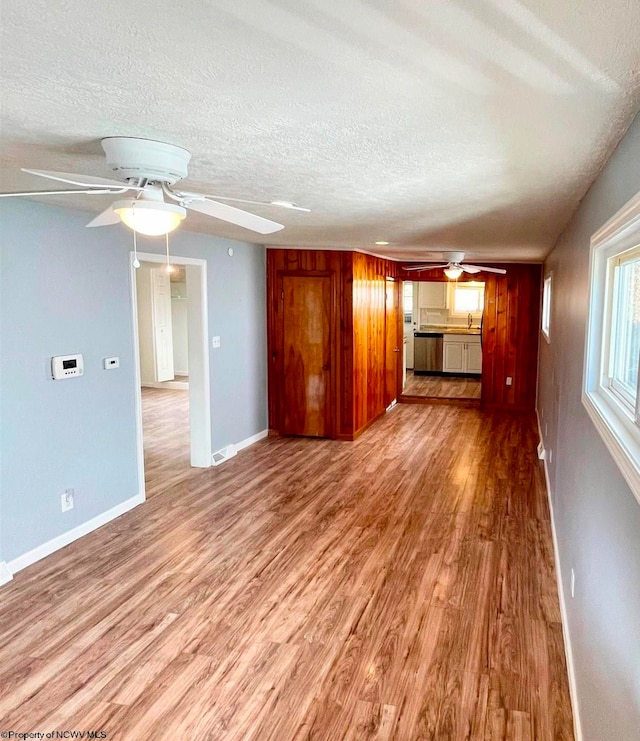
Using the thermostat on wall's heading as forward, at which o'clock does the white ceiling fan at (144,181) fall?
The white ceiling fan is roughly at 1 o'clock from the thermostat on wall.

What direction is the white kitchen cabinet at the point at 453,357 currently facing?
toward the camera

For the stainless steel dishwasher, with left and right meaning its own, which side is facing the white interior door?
right

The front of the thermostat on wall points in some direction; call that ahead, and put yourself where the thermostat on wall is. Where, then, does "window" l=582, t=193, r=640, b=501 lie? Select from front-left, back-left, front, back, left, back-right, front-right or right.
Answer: front

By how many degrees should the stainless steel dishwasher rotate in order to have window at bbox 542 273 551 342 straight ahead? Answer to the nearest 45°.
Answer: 0° — it already faces it

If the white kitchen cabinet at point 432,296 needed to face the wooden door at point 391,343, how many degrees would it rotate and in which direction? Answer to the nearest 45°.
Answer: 0° — it already faces it

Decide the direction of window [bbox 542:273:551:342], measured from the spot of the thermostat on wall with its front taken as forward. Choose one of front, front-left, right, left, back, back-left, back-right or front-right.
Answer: front-left

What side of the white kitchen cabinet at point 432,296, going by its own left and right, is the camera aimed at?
front

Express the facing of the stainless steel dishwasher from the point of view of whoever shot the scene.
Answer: facing the viewer

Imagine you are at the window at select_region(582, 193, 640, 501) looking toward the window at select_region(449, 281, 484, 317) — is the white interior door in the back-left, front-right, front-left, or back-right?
front-left

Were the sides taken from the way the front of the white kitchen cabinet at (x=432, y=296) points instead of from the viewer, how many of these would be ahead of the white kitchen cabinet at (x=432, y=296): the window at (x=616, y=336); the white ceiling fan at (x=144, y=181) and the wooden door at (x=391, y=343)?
3

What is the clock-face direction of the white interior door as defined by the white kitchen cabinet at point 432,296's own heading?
The white interior door is roughly at 2 o'clock from the white kitchen cabinet.

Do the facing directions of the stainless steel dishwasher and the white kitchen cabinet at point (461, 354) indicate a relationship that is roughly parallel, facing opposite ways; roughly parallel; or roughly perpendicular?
roughly parallel

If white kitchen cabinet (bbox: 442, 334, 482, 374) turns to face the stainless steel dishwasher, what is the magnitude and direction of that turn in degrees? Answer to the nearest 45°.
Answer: approximately 90° to its right

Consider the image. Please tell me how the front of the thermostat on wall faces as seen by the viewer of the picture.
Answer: facing the viewer and to the right of the viewer
